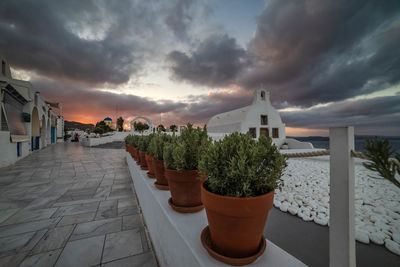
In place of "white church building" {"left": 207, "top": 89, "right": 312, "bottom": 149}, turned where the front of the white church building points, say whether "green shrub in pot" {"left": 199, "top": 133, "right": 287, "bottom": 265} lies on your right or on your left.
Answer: on your right

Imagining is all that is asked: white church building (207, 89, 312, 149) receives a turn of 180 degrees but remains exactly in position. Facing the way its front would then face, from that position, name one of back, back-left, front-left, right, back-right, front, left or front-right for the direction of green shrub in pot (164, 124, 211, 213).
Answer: back-left

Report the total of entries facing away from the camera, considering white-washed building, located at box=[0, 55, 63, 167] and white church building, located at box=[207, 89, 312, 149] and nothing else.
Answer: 0

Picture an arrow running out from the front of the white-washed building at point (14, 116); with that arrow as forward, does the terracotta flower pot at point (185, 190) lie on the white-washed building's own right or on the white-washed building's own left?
on the white-washed building's own right

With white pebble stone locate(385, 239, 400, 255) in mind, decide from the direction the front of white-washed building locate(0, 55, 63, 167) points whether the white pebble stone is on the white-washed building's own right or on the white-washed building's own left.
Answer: on the white-washed building's own right

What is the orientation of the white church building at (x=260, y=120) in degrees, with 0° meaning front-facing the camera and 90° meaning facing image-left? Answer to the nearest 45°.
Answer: approximately 315°

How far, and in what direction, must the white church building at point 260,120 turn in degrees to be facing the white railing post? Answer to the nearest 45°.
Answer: approximately 45° to its right

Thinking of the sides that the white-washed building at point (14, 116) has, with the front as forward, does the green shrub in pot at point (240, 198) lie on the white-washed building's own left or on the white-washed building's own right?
on the white-washed building's own right

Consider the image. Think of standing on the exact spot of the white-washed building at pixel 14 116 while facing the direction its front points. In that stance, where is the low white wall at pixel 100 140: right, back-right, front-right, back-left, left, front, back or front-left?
front-left

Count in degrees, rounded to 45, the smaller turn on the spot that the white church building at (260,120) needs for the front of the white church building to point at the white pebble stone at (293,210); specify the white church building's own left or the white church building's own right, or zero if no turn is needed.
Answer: approximately 45° to the white church building's own right

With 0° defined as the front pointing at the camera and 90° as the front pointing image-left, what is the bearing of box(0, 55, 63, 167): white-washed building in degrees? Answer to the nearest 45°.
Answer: approximately 270°

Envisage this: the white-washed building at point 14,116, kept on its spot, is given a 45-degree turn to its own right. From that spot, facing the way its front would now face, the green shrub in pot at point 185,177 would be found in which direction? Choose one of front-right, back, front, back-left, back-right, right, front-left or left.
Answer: front-right
